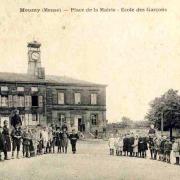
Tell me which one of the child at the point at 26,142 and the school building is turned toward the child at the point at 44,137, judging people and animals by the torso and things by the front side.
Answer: the school building

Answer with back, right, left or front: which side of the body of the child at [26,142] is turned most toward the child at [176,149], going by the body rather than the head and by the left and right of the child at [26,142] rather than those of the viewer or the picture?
left

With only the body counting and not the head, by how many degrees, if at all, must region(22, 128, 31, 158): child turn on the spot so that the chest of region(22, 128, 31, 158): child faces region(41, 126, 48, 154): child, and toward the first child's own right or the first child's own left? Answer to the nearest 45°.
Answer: approximately 135° to the first child's own left

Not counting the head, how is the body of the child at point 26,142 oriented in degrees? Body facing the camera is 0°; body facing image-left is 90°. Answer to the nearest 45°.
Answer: approximately 0°

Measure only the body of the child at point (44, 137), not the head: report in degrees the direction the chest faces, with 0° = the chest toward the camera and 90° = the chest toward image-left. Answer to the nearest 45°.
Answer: approximately 0°

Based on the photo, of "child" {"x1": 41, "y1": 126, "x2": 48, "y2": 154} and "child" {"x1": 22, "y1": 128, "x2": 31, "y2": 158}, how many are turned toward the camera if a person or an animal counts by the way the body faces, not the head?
2

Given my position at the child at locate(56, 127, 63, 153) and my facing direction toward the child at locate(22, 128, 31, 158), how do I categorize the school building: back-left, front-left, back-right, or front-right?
back-right
